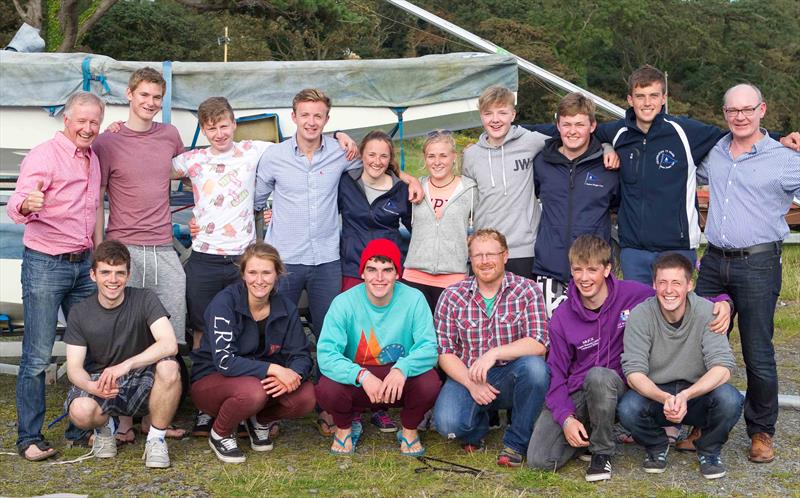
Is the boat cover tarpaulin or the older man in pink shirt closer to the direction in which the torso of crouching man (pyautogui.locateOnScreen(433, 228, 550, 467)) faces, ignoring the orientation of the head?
the older man in pink shirt

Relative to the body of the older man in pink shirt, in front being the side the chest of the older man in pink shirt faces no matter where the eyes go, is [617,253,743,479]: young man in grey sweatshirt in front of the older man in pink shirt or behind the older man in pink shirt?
in front

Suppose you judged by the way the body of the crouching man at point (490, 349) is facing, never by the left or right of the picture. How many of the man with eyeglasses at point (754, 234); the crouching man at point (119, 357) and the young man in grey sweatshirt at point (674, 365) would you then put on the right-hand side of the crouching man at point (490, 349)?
1

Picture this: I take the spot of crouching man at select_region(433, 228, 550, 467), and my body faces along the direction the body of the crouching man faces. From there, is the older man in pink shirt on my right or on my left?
on my right

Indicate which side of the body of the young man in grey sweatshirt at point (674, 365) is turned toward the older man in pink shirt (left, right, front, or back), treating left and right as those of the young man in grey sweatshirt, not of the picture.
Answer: right

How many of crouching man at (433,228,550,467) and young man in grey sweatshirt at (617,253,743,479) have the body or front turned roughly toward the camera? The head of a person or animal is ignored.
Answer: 2

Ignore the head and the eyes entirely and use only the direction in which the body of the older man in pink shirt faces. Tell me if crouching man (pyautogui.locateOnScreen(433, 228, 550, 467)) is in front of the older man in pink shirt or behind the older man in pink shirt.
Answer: in front

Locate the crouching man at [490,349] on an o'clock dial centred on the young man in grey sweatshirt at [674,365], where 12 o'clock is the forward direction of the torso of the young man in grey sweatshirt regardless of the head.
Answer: The crouching man is roughly at 3 o'clock from the young man in grey sweatshirt.

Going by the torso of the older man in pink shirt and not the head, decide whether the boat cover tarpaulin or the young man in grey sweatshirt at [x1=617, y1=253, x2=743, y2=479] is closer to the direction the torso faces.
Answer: the young man in grey sweatshirt

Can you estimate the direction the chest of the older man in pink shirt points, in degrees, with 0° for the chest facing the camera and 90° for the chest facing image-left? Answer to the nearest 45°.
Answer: approximately 315°

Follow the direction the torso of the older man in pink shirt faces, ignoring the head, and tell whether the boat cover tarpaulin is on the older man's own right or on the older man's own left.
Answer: on the older man's own left

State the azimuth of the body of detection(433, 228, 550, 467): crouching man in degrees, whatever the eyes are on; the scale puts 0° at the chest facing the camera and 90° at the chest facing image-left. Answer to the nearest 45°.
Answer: approximately 0°

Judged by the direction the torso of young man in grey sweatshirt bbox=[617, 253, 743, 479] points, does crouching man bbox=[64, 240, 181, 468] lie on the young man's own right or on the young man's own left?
on the young man's own right

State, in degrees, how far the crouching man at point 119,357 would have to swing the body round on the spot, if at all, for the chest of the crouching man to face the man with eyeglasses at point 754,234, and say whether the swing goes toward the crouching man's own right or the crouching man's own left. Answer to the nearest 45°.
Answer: approximately 90° to the crouching man's own left
